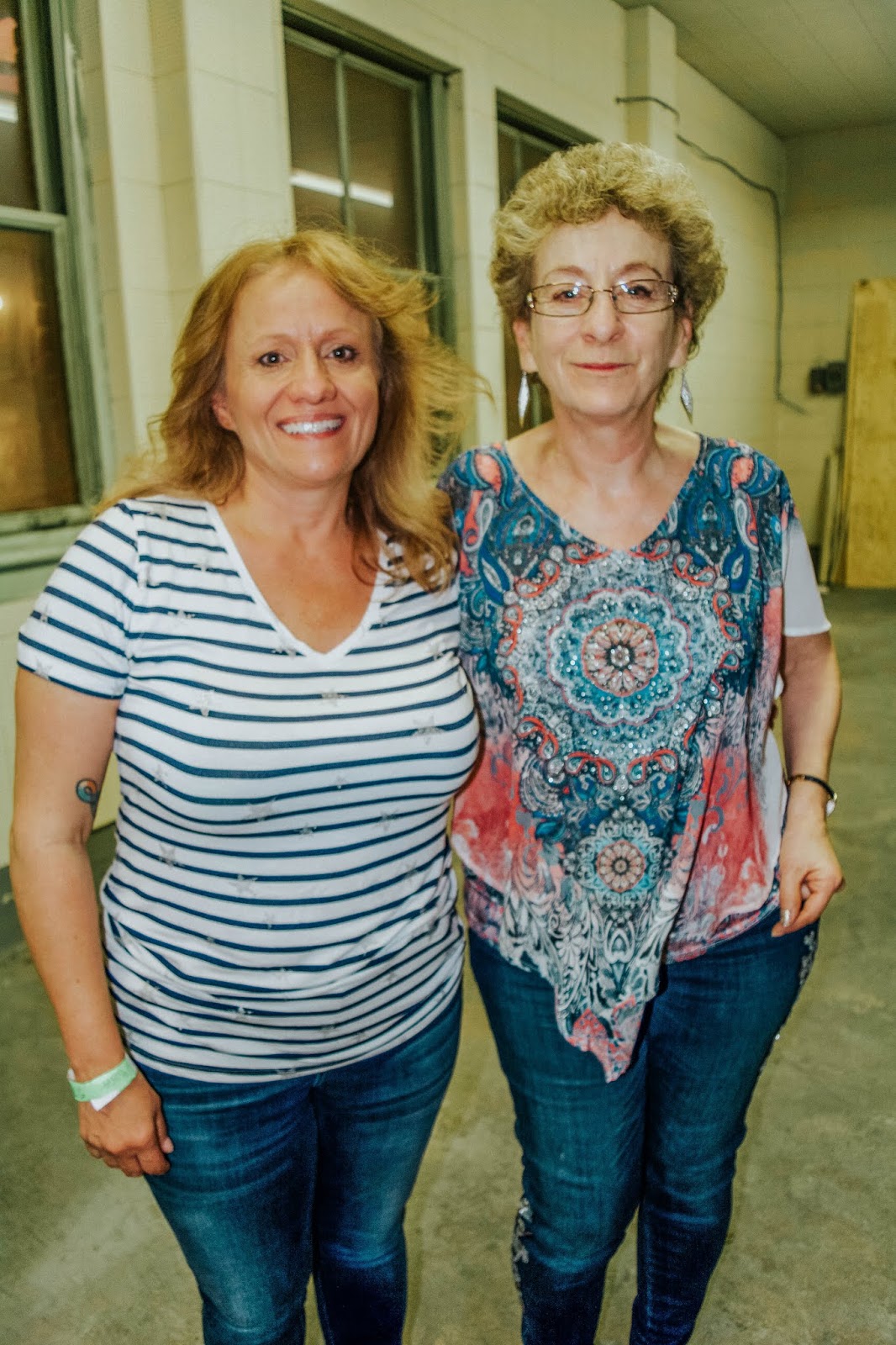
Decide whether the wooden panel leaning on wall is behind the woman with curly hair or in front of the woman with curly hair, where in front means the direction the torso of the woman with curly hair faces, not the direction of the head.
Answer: behind

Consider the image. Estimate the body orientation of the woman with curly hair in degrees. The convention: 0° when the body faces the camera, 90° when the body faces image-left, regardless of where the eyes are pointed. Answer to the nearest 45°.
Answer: approximately 0°

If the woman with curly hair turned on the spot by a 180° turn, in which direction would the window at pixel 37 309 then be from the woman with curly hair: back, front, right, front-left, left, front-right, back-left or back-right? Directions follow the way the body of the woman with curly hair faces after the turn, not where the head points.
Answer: front-left

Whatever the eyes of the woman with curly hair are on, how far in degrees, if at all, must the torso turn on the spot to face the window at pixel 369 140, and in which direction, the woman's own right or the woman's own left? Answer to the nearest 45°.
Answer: approximately 180°

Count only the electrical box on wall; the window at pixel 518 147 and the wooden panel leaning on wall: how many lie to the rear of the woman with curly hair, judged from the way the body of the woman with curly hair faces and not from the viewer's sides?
3

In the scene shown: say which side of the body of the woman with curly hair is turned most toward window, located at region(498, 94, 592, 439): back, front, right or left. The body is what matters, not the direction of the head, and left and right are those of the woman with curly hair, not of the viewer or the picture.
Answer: back

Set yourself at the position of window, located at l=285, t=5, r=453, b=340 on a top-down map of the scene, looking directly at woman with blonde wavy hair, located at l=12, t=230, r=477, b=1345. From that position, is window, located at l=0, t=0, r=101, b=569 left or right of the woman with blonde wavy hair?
right

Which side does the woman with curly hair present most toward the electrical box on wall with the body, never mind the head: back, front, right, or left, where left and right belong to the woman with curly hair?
back
